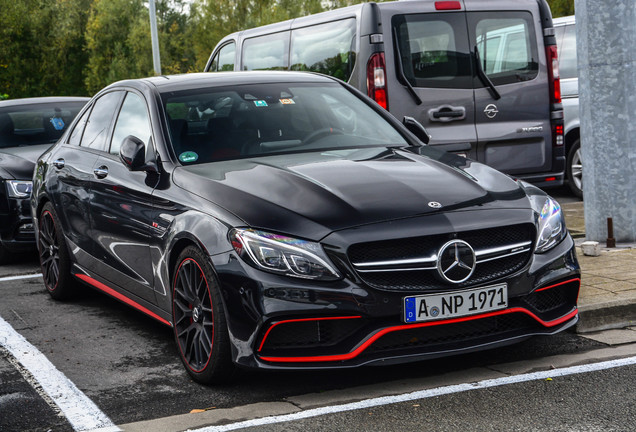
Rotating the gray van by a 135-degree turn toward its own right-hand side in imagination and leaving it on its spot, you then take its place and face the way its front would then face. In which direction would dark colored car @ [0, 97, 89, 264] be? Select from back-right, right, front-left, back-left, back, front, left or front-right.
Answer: back

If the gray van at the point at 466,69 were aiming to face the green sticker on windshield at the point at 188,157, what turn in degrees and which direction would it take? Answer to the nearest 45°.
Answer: approximately 90° to its left

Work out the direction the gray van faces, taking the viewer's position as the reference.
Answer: facing away from the viewer and to the left of the viewer

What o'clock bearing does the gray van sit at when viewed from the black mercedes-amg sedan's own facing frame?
The gray van is roughly at 8 o'clock from the black mercedes-amg sedan.

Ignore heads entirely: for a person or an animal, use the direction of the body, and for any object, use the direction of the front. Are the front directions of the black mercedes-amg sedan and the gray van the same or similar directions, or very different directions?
very different directions

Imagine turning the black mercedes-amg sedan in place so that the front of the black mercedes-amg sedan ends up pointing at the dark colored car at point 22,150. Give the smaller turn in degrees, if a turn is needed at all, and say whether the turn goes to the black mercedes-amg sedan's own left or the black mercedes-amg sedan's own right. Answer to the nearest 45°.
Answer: approximately 180°

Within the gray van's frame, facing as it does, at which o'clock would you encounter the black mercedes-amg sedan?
The black mercedes-amg sedan is roughly at 8 o'clock from the gray van.
